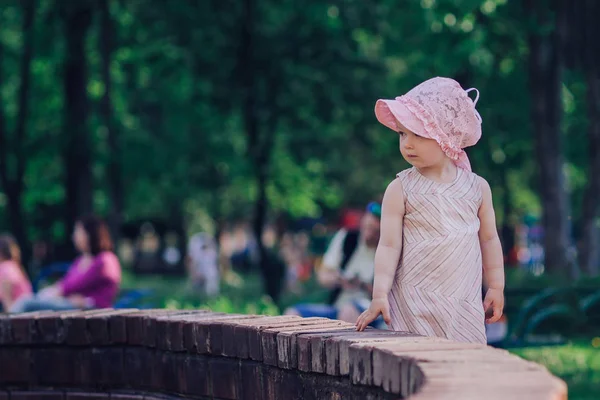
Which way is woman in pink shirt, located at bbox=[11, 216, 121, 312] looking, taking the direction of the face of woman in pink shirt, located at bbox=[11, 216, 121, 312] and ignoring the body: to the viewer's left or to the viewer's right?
to the viewer's left

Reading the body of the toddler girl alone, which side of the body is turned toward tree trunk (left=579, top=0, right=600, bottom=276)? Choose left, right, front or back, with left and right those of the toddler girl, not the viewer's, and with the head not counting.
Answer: back

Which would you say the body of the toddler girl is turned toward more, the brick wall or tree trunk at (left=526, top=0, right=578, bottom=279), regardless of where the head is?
the brick wall

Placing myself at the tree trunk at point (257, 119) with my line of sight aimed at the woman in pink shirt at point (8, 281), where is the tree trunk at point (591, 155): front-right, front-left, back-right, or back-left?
back-left

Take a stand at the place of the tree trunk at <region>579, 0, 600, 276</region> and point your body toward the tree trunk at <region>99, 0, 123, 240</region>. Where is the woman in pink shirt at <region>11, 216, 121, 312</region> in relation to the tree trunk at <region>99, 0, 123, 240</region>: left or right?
left

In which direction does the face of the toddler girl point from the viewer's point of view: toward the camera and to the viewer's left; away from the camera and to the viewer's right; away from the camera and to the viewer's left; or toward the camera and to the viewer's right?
toward the camera and to the viewer's left

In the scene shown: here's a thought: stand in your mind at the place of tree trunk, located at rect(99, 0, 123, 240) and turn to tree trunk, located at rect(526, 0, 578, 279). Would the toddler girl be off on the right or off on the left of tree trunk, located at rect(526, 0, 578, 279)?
right
